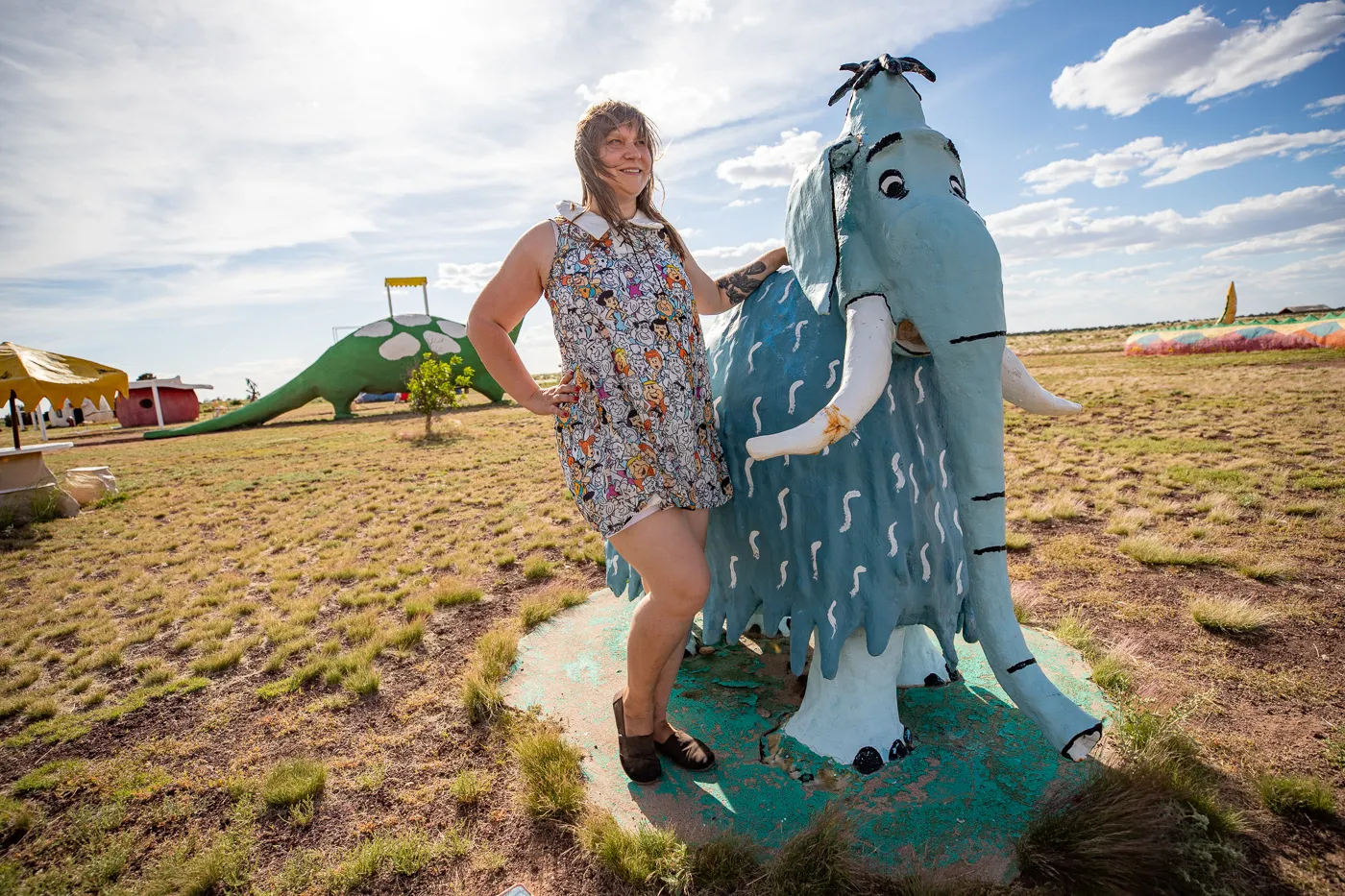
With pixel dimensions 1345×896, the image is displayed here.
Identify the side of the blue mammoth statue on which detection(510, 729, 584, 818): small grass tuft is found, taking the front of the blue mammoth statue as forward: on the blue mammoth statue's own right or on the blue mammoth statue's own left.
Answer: on the blue mammoth statue's own right

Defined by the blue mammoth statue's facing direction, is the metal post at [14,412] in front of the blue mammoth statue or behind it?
behind

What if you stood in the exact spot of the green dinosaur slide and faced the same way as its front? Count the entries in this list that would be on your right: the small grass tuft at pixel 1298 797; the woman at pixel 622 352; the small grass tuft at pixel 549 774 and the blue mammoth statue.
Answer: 4

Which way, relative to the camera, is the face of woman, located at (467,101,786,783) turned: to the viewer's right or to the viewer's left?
to the viewer's right

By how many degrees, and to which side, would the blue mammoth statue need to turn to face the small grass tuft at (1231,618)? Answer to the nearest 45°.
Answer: approximately 90° to its left

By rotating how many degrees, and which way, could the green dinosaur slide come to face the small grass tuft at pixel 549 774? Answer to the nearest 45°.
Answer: approximately 90° to its right

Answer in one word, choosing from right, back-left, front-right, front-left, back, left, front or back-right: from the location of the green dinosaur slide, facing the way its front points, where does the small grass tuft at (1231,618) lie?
right

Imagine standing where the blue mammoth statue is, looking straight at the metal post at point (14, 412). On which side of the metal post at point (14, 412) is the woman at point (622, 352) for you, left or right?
left

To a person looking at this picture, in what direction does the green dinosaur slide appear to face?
facing to the right of the viewer
